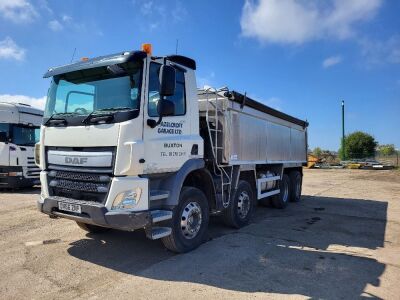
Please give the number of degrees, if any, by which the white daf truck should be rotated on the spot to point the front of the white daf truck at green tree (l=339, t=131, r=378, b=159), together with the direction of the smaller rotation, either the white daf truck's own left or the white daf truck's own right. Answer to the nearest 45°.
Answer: approximately 180°

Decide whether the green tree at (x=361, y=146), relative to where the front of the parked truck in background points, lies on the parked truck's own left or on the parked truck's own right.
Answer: on the parked truck's own left

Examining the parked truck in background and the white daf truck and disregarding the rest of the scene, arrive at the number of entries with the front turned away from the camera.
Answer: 0

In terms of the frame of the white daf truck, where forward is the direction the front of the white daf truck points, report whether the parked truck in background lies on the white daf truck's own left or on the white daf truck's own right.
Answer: on the white daf truck's own right

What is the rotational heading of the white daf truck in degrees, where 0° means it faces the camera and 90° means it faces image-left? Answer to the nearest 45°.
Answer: approximately 45°

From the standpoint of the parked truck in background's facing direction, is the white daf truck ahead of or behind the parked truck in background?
ahead

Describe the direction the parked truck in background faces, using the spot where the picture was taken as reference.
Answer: facing the viewer and to the right of the viewer
